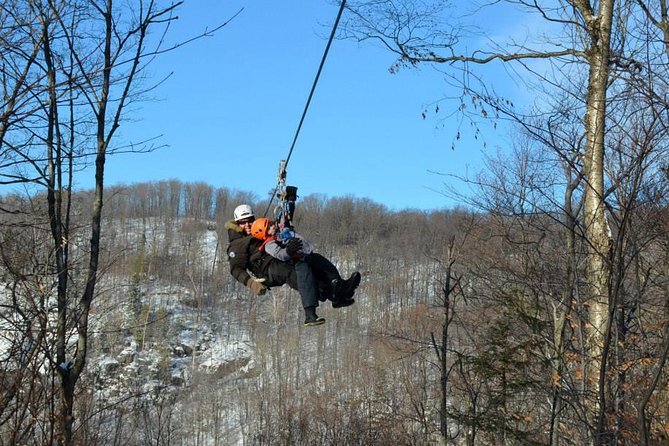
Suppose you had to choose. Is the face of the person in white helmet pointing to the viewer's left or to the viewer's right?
to the viewer's right

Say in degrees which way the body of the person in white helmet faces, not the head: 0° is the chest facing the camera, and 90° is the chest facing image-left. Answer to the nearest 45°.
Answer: approximately 270°
